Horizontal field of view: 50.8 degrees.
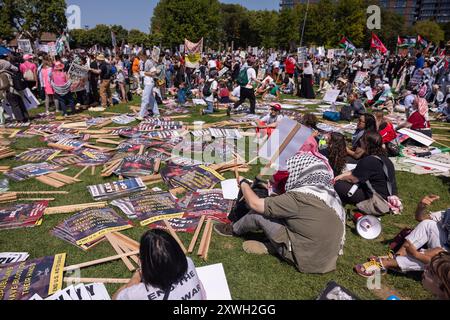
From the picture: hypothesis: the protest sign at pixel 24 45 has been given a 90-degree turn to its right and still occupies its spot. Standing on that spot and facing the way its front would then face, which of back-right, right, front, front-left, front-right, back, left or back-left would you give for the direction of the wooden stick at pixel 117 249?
left

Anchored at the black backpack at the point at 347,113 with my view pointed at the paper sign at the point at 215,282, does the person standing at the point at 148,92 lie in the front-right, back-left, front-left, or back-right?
front-right

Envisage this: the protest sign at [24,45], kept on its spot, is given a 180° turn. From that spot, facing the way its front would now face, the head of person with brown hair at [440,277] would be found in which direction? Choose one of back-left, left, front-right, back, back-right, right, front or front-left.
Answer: back

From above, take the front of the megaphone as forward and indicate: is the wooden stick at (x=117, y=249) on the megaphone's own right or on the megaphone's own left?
on the megaphone's own right

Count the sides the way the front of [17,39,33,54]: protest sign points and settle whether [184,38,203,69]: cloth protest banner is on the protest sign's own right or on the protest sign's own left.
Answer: on the protest sign's own left

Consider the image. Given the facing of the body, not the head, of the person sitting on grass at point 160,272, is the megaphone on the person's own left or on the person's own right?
on the person's own right

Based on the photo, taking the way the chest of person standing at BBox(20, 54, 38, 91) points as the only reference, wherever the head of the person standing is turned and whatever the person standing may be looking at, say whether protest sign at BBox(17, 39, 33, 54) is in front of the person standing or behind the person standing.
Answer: in front

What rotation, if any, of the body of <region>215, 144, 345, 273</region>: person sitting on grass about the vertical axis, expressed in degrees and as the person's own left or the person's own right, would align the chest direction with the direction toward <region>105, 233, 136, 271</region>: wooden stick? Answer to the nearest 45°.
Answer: approximately 45° to the person's own left

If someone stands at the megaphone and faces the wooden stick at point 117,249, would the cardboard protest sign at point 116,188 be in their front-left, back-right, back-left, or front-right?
front-right

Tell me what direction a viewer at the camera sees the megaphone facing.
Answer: facing the viewer

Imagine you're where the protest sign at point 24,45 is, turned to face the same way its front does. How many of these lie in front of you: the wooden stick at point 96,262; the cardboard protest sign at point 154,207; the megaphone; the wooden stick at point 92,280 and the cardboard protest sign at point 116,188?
5

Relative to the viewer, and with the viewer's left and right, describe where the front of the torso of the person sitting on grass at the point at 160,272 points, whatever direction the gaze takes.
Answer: facing away from the viewer and to the left of the viewer

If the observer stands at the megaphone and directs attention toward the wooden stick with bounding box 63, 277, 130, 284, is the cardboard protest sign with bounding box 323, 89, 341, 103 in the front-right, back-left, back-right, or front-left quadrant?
back-right
